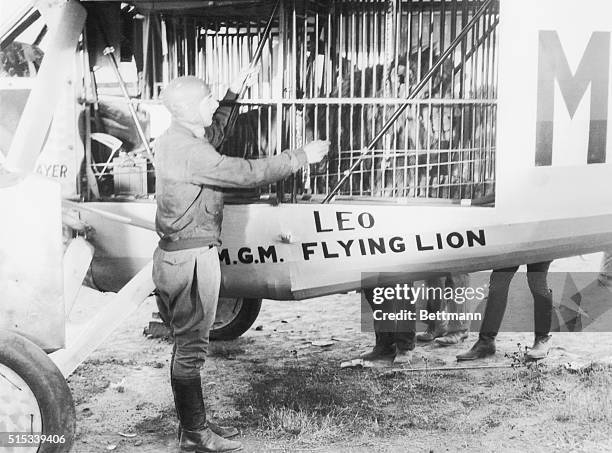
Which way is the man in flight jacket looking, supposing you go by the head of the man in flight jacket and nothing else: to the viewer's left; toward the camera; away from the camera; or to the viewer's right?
to the viewer's right

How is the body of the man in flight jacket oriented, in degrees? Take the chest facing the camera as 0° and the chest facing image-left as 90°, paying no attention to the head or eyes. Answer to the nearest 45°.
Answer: approximately 270°
